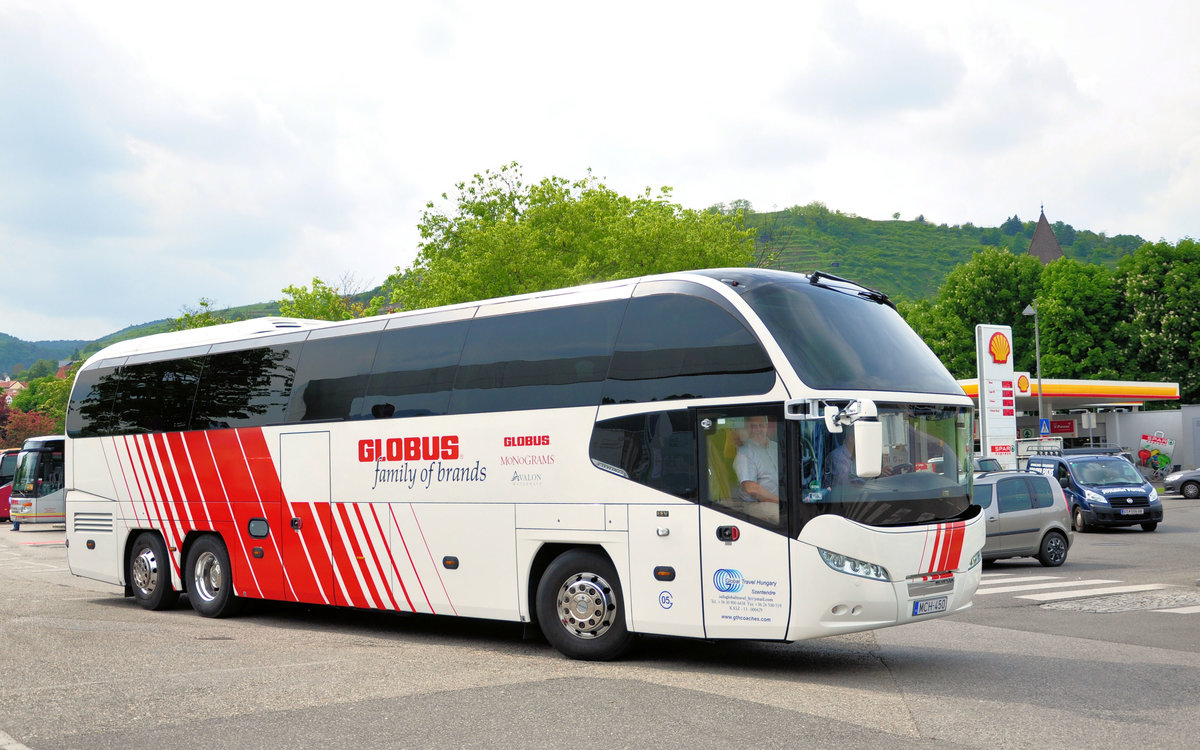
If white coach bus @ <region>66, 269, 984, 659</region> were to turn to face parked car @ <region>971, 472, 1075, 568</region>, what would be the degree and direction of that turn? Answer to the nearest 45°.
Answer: approximately 90° to its left

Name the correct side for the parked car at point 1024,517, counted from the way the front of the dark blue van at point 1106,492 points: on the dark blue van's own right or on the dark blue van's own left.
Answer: on the dark blue van's own right

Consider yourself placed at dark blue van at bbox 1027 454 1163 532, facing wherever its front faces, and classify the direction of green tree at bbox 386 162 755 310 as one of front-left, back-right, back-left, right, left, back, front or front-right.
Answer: back-right

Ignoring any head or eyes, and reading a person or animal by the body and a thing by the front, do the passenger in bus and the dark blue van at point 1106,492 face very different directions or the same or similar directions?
same or similar directions

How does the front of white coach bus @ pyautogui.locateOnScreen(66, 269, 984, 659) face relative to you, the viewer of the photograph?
facing the viewer and to the right of the viewer

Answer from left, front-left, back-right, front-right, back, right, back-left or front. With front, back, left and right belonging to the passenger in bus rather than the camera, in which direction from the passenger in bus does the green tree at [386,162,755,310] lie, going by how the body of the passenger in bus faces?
back-left

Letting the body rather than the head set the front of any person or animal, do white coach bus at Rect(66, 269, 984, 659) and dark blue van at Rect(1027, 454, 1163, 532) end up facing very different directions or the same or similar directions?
same or similar directions

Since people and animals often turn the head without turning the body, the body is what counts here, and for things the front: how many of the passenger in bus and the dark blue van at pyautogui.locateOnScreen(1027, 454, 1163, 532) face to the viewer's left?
0

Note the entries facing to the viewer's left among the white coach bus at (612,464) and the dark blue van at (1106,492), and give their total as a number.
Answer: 0

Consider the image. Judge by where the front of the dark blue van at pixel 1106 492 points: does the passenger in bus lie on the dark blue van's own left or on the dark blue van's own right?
on the dark blue van's own right

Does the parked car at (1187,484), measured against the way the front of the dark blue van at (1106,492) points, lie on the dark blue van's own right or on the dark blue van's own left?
on the dark blue van's own left

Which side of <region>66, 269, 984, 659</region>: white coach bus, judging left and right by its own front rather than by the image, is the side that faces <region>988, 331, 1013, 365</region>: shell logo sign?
left
